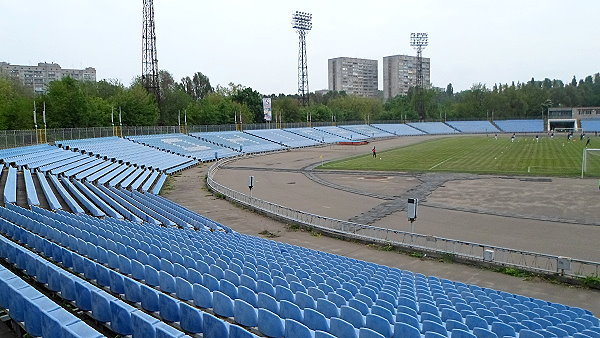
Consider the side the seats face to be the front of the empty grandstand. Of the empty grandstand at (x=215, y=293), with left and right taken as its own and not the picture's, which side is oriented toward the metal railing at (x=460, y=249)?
front

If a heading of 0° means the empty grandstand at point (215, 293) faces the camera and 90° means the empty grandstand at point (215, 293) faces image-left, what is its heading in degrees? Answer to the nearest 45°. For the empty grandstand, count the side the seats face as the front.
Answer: approximately 225°
